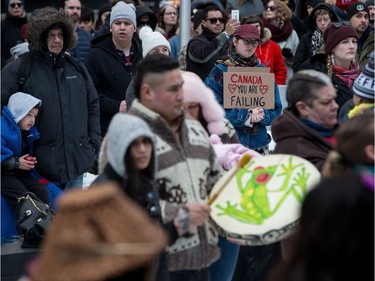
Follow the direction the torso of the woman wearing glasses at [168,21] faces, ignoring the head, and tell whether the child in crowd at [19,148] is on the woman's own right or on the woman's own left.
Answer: on the woman's own right

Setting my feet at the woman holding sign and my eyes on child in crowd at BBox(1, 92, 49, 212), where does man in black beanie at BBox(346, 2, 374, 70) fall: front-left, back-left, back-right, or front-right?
back-right

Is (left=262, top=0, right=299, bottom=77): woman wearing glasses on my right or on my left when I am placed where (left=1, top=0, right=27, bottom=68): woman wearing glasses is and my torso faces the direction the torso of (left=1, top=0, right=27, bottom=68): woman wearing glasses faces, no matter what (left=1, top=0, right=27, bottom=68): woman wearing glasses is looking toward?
on my left

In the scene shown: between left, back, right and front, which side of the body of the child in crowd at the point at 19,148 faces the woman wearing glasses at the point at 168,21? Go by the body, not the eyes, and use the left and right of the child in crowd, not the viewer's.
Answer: left

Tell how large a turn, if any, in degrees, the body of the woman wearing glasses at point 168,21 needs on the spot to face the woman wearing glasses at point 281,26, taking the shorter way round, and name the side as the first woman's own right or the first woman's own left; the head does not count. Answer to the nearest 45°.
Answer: approximately 45° to the first woman's own left

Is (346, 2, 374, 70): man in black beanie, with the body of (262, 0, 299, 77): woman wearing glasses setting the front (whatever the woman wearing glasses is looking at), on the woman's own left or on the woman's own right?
on the woman's own left

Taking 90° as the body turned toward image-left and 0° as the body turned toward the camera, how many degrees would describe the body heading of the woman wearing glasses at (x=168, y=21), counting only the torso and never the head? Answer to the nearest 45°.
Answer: approximately 315°

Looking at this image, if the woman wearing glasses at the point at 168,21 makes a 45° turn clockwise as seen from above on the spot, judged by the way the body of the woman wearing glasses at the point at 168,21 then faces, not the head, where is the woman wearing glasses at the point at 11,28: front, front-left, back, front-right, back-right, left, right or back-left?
right
